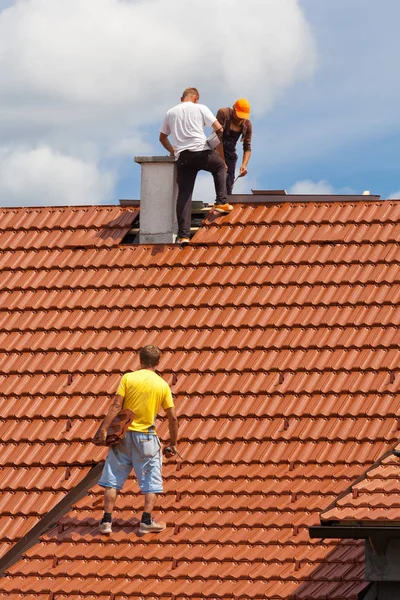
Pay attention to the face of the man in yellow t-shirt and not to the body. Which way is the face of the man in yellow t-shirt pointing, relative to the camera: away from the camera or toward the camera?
away from the camera

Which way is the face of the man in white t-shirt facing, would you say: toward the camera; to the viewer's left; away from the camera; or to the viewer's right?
away from the camera

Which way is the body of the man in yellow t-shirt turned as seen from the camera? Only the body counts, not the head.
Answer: away from the camera

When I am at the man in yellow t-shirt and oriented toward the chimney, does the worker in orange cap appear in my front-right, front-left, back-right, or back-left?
front-right
